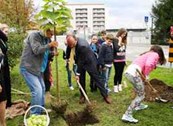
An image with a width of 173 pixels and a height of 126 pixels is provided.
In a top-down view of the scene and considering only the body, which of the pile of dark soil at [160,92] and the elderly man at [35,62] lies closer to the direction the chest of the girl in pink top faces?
the pile of dark soil

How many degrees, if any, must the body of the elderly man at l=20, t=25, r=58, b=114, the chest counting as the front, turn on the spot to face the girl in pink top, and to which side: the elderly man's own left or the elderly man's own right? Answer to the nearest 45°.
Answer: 0° — they already face them

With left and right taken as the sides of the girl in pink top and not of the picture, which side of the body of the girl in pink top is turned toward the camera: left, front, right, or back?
right

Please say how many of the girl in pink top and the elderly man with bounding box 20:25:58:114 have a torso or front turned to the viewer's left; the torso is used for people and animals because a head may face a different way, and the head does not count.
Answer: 0

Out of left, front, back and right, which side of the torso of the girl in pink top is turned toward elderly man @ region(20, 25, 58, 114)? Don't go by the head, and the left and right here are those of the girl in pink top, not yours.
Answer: back

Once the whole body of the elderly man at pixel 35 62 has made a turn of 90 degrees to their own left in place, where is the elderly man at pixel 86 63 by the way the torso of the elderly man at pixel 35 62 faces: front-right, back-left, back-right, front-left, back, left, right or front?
front-right

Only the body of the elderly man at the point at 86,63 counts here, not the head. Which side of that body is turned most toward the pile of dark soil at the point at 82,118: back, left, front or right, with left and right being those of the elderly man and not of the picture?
front

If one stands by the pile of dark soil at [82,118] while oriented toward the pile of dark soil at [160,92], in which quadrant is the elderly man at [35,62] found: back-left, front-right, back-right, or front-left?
back-left

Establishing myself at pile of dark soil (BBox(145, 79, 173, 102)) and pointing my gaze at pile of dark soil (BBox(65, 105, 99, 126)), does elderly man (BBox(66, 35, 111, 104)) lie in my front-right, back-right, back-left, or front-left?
front-right

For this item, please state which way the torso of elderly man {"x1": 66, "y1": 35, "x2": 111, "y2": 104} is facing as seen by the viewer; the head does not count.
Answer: to the viewer's left

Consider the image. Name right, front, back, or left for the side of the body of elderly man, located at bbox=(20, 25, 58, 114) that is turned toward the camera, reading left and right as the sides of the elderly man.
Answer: right
